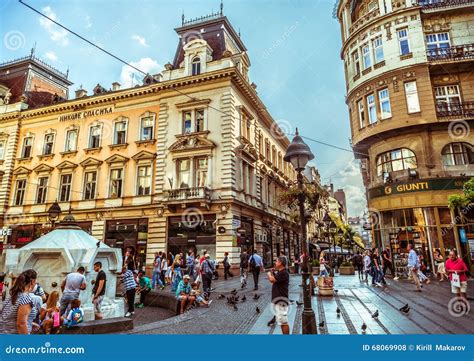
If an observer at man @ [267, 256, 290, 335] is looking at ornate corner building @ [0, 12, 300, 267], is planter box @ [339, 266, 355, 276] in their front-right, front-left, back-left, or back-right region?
front-right

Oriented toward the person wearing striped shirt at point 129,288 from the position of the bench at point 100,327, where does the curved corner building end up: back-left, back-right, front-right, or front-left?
front-right

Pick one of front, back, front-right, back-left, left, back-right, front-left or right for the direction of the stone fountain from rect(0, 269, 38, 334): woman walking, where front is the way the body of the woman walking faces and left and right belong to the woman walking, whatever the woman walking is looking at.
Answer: front-left

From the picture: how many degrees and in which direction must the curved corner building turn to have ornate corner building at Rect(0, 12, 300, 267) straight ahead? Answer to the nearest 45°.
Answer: approximately 45° to its right
